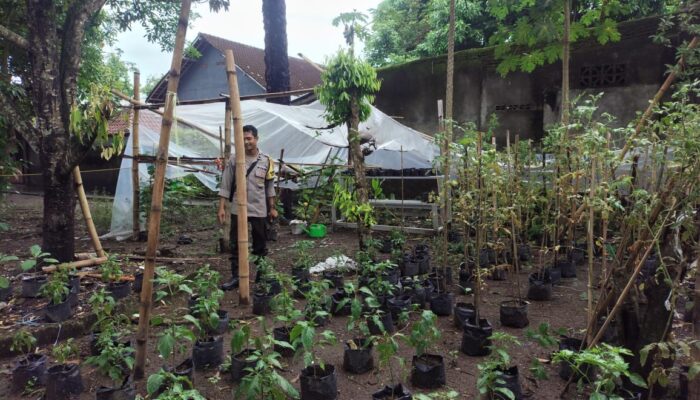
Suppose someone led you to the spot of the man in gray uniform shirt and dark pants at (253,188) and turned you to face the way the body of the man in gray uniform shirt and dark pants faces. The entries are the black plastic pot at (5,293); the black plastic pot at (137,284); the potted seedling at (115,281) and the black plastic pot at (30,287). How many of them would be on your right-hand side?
4

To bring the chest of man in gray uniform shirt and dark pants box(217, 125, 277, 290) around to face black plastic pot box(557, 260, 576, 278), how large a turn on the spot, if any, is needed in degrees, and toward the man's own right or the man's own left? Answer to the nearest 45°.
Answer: approximately 90° to the man's own left

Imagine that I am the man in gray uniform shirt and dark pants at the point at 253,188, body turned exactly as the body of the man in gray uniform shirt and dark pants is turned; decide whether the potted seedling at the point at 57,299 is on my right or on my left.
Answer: on my right

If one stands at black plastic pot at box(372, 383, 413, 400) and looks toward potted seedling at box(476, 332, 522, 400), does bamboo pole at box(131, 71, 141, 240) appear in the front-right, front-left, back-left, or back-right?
back-left

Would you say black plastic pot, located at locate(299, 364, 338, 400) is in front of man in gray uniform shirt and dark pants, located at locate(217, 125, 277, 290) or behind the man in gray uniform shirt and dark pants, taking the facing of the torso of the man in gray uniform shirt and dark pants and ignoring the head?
in front

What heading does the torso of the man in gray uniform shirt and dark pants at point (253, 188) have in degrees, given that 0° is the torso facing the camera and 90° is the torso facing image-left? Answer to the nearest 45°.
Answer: approximately 0°

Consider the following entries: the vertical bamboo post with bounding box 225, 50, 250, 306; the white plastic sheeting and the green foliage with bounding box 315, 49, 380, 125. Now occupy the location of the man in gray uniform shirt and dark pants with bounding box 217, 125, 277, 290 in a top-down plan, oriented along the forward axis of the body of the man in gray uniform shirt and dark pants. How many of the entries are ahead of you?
1

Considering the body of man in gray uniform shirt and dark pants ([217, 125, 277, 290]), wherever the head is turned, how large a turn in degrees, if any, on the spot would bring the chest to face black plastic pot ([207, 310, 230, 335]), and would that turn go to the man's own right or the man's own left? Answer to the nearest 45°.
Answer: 0° — they already face it

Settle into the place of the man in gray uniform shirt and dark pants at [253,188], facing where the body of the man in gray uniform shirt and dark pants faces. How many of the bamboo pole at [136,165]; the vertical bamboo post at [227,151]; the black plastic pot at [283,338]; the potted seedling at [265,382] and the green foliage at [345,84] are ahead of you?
2

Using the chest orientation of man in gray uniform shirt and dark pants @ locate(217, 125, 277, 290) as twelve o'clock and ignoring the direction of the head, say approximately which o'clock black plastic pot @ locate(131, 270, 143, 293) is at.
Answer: The black plastic pot is roughly at 3 o'clock from the man in gray uniform shirt and dark pants.

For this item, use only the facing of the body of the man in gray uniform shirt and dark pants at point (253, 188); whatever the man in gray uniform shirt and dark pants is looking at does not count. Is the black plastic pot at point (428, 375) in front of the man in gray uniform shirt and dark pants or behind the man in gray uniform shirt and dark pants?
in front

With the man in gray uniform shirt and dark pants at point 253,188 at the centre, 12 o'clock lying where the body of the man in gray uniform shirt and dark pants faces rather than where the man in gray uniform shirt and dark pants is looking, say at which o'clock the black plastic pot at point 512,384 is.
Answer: The black plastic pot is roughly at 11 o'clock from the man in gray uniform shirt and dark pants.

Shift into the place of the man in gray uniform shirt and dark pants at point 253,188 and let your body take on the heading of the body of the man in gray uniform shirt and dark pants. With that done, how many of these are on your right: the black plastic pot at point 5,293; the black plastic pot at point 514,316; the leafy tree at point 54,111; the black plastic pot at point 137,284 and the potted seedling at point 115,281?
4

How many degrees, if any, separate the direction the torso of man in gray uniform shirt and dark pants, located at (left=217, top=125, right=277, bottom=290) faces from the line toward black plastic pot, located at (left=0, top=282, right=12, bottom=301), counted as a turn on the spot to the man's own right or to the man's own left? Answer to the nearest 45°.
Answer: approximately 90° to the man's own right

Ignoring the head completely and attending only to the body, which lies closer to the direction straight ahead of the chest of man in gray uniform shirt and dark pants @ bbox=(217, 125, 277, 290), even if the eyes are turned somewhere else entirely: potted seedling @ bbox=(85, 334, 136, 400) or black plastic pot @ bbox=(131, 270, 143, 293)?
the potted seedling

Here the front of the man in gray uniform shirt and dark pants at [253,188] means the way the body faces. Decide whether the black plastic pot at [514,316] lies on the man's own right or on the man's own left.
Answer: on the man's own left

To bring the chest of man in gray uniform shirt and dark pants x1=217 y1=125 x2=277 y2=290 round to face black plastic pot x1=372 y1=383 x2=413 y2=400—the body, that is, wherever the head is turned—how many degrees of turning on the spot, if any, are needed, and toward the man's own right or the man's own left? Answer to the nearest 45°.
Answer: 0° — they already face it
